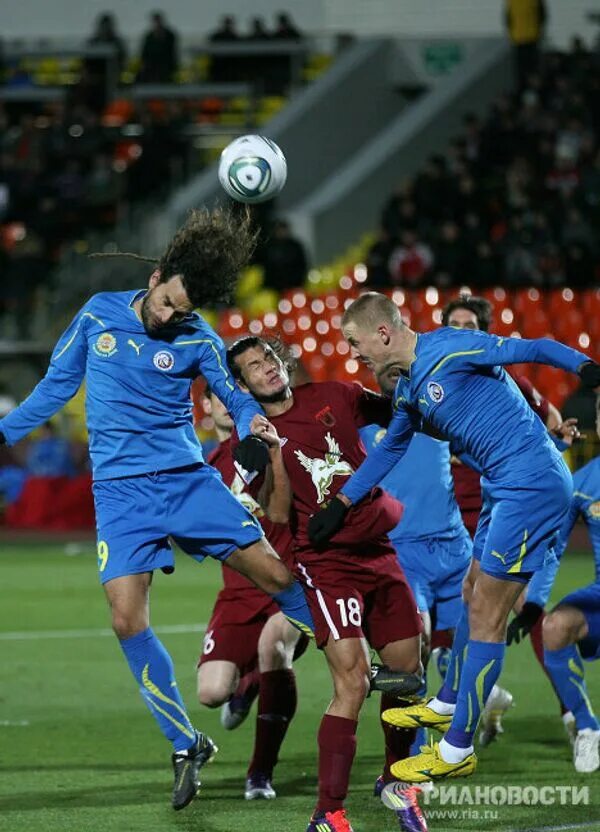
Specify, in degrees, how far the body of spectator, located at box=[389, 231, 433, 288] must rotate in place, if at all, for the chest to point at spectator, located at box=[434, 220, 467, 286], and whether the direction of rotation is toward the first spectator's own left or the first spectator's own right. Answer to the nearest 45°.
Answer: approximately 45° to the first spectator's own left

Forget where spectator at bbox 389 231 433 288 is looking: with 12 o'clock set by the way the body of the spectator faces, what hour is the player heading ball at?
The player heading ball is roughly at 12 o'clock from the spectator.

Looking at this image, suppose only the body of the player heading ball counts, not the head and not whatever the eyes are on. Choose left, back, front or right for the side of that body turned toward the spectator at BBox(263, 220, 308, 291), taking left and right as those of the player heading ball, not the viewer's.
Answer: back

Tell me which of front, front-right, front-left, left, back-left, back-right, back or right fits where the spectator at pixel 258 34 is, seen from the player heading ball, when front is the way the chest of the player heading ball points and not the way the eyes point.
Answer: back

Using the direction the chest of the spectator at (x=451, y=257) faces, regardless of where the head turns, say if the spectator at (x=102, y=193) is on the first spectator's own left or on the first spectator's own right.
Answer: on the first spectator's own right

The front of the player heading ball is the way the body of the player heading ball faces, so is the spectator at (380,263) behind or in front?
behind
